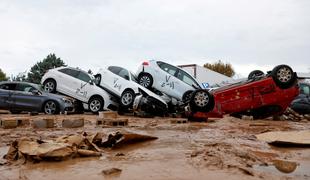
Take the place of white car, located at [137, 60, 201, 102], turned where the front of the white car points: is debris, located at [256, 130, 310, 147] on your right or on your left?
on your right

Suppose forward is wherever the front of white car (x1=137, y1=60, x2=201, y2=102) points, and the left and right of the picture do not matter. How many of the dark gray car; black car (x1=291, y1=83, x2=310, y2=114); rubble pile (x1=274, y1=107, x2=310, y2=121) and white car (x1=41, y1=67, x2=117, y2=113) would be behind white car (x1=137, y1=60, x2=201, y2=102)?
2

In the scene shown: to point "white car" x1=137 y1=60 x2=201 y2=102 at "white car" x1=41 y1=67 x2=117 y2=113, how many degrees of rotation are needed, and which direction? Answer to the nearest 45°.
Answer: approximately 180°

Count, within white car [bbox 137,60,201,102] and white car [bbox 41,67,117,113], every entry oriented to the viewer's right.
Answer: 2

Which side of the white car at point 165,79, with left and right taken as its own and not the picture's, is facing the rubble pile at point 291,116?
front

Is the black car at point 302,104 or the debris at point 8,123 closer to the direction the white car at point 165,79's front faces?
the black car

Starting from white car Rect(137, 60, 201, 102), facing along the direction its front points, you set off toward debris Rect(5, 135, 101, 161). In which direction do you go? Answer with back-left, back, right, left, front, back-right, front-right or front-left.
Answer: right

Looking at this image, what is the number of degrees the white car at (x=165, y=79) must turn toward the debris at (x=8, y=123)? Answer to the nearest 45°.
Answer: approximately 135° to its right

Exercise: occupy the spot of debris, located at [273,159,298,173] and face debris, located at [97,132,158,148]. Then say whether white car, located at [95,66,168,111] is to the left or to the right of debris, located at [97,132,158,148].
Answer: right

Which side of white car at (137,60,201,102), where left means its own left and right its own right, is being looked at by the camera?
right

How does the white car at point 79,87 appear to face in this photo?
to the viewer's right

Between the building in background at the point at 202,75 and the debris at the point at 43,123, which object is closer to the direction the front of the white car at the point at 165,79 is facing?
the building in background
